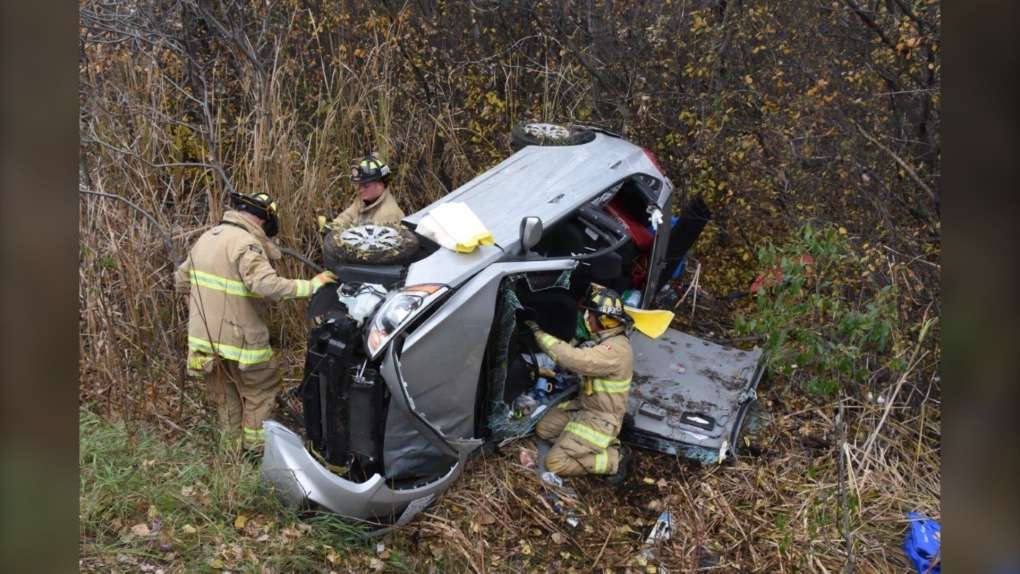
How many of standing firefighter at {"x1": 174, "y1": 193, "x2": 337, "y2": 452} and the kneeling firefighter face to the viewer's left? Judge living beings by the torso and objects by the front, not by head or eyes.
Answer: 1

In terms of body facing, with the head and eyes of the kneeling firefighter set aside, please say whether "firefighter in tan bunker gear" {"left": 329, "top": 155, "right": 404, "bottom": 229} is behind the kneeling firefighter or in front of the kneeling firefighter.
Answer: in front

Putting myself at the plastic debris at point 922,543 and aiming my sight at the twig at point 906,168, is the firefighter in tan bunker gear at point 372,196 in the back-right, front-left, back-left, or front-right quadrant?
front-left

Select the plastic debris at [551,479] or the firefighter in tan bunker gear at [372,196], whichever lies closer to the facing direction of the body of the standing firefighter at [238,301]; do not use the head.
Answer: the firefighter in tan bunker gear

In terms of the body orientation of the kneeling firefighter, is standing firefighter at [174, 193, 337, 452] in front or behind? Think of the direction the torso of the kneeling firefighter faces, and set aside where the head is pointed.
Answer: in front

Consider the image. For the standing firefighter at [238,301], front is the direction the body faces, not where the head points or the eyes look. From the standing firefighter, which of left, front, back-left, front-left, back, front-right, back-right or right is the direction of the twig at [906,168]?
front-right

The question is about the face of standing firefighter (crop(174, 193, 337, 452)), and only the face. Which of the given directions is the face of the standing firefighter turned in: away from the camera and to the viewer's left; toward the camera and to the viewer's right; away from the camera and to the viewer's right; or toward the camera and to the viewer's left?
away from the camera and to the viewer's right

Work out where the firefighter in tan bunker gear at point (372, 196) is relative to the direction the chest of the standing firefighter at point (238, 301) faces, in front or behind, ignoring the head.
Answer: in front

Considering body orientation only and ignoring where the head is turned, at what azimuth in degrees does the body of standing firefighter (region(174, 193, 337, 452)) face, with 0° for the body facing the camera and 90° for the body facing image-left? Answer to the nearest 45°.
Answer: approximately 225°

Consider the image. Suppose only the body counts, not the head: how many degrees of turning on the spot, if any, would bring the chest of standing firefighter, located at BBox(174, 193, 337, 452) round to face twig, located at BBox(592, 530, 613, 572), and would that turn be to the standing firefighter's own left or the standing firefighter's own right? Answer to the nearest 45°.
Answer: approximately 90° to the standing firefighter's own right

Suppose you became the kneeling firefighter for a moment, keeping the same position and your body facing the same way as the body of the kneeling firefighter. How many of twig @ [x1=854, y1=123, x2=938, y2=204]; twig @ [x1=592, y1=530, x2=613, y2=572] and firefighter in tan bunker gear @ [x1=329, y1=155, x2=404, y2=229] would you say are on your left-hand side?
1

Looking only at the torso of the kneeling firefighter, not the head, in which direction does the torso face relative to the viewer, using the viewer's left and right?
facing to the left of the viewer
